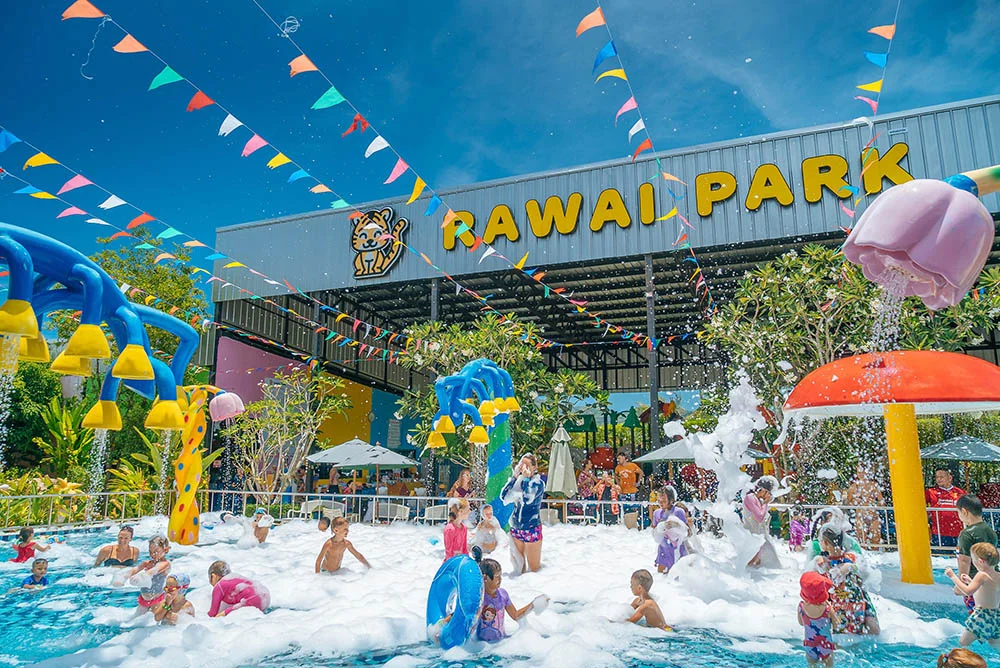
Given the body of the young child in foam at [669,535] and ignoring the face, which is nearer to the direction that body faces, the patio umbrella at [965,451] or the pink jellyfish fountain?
the pink jellyfish fountain

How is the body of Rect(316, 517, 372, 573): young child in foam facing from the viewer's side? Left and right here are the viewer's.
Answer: facing the viewer and to the right of the viewer

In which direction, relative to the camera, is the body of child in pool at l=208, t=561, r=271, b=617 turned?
to the viewer's left

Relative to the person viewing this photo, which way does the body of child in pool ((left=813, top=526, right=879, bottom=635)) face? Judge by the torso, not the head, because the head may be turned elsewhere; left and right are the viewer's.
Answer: facing the viewer and to the left of the viewer

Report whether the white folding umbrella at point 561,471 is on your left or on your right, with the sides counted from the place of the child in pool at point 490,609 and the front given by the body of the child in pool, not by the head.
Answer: on your left

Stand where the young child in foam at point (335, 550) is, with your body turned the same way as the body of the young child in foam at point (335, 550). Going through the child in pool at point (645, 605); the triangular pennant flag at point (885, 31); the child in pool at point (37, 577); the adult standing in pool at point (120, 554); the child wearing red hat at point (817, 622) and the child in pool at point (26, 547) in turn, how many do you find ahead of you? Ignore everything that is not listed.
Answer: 3

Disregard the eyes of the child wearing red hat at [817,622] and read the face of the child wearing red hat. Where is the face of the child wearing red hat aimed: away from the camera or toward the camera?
away from the camera

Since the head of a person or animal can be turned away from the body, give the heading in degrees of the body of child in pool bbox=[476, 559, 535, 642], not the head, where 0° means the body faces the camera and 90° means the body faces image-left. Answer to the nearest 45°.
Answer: approximately 315°

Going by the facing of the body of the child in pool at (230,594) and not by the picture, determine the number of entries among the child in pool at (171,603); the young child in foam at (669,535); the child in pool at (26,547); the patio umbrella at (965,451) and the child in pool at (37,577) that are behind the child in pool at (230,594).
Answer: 2

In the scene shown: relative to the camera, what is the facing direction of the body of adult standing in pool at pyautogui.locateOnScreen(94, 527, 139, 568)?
toward the camera

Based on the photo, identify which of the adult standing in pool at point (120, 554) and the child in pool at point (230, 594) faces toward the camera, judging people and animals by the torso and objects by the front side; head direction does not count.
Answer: the adult standing in pool

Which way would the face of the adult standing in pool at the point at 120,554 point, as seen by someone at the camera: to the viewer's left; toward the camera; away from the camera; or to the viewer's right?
toward the camera

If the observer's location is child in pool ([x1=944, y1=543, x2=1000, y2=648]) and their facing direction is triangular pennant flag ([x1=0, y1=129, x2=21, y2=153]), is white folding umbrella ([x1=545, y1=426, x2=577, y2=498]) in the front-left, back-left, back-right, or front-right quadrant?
front-right

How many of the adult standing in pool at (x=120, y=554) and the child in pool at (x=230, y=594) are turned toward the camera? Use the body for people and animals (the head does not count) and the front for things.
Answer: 1

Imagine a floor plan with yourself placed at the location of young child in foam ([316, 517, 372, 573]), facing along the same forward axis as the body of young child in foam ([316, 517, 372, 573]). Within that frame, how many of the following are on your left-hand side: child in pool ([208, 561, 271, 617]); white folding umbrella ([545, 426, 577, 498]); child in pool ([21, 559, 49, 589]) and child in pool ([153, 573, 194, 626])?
1
